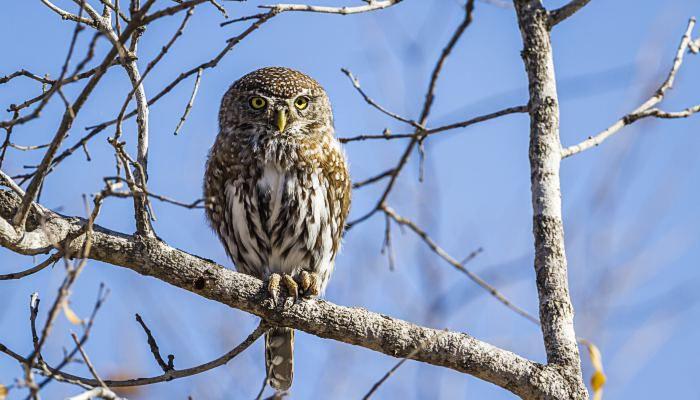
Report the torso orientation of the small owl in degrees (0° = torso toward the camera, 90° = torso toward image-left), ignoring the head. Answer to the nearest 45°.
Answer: approximately 0°

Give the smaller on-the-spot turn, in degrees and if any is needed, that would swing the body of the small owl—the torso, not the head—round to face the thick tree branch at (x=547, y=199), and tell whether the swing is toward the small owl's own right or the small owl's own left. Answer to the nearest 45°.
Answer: approximately 45° to the small owl's own left

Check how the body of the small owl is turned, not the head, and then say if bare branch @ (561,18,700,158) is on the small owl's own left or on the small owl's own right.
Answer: on the small owl's own left
